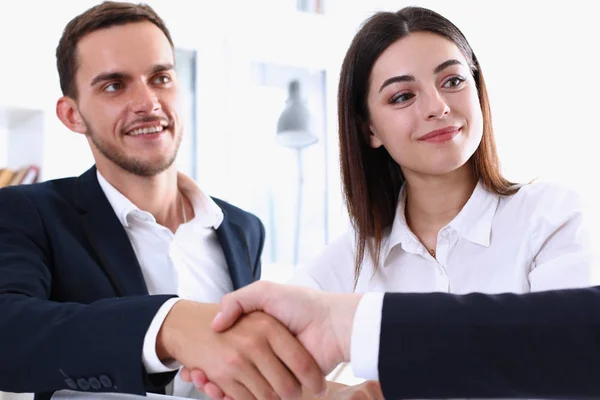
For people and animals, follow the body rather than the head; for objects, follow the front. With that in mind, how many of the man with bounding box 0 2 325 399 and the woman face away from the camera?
0

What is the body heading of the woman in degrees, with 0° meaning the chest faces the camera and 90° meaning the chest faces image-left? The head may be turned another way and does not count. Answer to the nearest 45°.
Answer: approximately 0°

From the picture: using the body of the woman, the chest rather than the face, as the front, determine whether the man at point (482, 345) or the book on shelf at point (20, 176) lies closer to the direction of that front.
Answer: the man

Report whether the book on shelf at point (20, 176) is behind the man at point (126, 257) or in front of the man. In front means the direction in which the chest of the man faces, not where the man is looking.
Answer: behind

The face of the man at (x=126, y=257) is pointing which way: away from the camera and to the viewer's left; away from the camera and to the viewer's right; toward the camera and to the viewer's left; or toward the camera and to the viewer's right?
toward the camera and to the viewer's right

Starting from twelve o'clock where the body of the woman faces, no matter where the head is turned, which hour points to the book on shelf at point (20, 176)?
The book on shelf is roughly at 4 o'clock from the woman.

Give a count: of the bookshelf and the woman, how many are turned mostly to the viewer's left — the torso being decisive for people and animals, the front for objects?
0

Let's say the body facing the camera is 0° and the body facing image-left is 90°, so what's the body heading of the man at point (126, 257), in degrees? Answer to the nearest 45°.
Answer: approximately 315°

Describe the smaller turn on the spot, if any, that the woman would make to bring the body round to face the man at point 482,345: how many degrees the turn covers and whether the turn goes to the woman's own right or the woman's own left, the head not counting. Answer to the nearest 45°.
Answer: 0° — they already face them

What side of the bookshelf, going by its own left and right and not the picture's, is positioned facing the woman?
front

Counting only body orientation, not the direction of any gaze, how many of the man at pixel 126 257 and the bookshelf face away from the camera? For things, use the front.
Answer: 0
